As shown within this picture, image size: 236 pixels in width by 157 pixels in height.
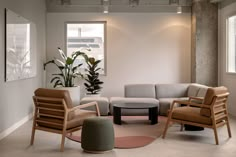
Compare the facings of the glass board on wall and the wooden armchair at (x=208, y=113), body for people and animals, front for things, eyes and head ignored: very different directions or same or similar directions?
very different directions

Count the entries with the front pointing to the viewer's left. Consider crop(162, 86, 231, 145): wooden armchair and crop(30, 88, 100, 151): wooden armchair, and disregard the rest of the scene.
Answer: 1

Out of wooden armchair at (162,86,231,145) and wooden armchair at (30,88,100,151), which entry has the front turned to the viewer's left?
wooden armchair at (162,86,231,145)

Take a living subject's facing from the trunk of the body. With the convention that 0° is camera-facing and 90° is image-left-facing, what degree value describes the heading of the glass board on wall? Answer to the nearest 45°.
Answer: approximately 315°

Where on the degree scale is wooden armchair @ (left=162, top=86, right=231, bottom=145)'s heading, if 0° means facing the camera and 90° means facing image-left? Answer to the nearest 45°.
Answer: approximately 90°
